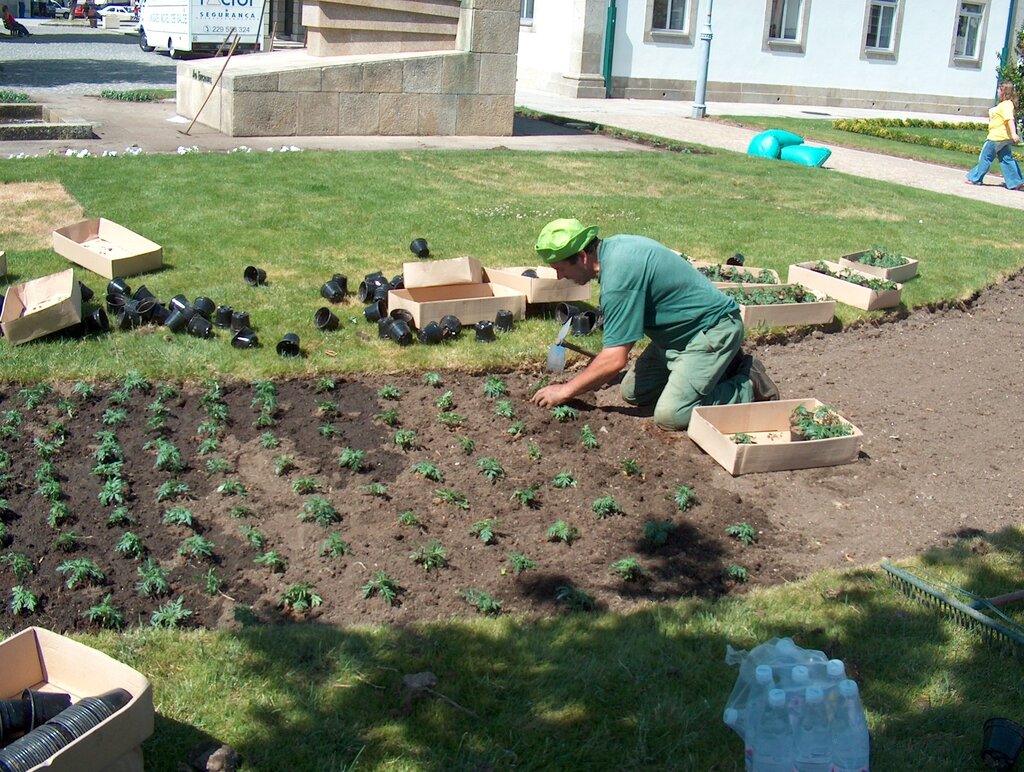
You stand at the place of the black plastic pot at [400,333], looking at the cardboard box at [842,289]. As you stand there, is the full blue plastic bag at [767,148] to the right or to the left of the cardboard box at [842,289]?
left

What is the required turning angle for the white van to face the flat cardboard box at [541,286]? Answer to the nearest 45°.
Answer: approximately 135° to its left

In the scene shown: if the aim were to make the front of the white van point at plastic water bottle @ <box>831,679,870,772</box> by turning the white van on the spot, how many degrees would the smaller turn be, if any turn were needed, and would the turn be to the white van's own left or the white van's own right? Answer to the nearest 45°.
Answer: approximately 135° to the white van's own left

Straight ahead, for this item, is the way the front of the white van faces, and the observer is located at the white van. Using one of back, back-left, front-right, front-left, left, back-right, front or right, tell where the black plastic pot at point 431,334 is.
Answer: back-left

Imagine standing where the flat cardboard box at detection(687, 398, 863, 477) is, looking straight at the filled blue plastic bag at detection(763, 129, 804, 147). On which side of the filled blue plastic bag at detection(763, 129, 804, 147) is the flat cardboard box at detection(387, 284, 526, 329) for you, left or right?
left

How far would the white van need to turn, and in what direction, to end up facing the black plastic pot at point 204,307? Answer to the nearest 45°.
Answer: approximately 135° to its left

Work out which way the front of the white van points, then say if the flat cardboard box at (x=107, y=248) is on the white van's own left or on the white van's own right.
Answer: on the white van's own left

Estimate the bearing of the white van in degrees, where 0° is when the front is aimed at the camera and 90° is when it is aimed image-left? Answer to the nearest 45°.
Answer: approximately 135°

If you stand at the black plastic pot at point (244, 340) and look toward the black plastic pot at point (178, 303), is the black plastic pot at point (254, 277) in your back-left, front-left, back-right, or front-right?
front-right

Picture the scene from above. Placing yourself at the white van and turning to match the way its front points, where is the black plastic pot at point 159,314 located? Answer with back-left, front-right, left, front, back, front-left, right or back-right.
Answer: back-left

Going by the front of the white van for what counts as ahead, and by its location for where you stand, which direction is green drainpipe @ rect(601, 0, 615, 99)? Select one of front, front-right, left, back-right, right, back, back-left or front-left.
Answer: back

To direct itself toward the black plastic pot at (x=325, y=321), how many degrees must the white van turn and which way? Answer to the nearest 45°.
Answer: approximately 135° to its left

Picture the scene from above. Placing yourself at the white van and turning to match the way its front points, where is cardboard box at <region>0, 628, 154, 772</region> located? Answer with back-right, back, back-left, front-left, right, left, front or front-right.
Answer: back-left

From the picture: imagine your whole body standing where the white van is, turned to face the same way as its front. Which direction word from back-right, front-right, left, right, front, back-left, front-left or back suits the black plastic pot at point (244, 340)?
back-left

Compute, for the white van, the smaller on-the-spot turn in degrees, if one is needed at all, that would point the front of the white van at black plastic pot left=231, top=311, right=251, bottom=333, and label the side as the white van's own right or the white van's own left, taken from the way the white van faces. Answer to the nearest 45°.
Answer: approximately 135° to the white van's own left

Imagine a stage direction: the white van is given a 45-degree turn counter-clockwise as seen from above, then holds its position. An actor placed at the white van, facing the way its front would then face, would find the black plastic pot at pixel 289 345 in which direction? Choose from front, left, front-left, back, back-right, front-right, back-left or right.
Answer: left
